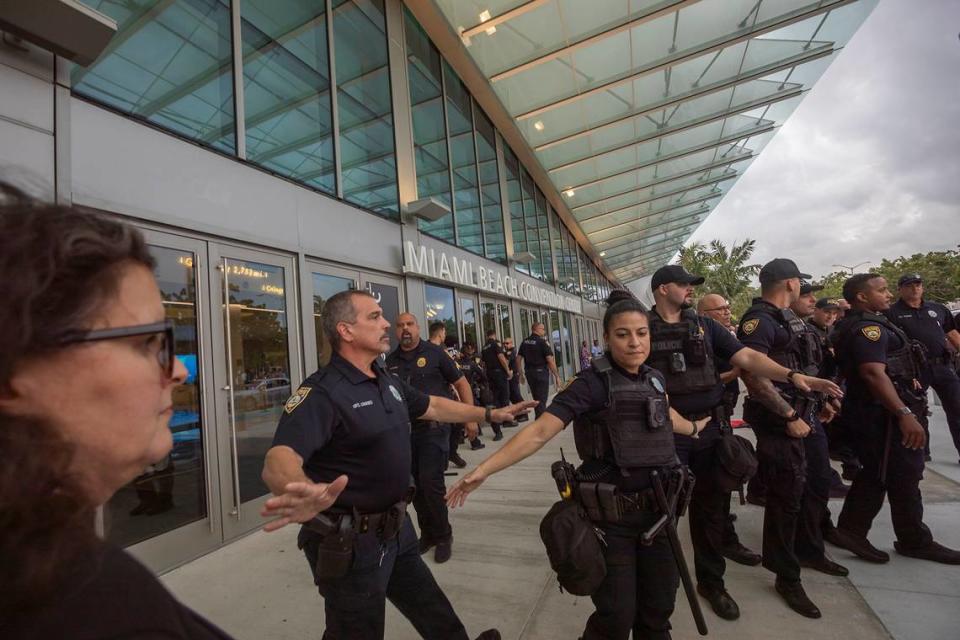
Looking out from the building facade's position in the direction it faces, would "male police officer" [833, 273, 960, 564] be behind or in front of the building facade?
in front

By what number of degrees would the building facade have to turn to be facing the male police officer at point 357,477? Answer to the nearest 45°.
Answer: approximately 45° to its right

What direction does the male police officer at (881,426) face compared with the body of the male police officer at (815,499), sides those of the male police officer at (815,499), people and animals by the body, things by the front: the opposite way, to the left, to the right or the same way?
the same way

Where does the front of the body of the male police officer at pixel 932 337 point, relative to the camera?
toward the camera

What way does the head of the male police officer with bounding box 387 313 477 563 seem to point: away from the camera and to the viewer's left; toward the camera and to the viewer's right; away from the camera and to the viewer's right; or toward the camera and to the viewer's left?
toward the camera and to the viewer's left

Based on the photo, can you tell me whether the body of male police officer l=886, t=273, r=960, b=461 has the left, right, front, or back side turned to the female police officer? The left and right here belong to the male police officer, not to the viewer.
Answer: front
